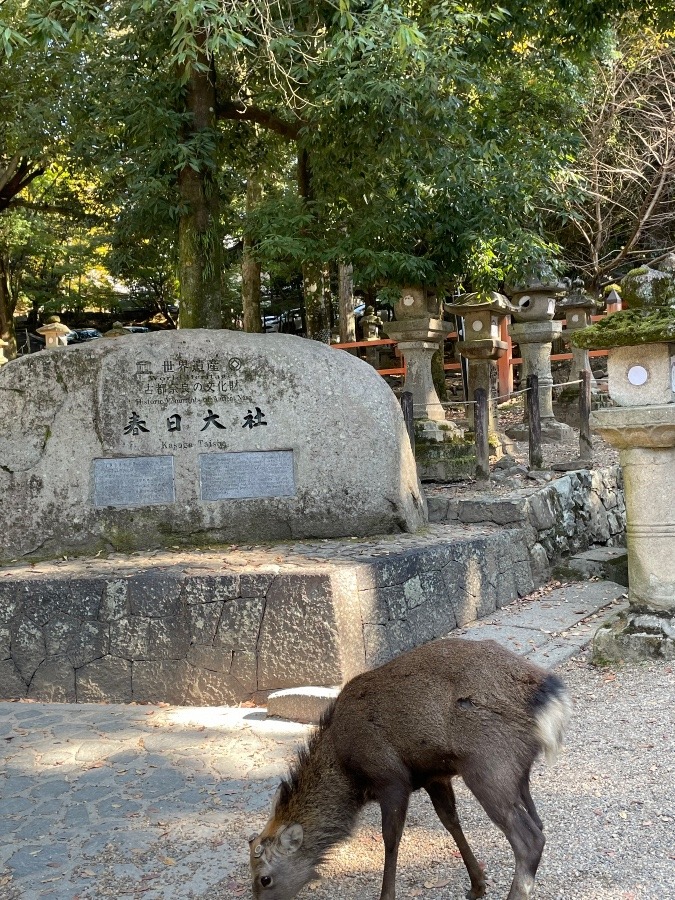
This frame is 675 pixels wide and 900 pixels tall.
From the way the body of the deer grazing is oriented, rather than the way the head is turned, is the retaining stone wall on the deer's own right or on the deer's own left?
on the deer's own right

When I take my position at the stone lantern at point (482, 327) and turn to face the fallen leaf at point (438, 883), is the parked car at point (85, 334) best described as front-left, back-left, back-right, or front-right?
back-right

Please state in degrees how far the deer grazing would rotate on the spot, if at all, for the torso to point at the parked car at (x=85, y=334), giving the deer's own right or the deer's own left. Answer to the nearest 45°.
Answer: approximately 90° to the deer's own right

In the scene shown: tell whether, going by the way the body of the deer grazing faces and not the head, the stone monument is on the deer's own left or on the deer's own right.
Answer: on the deer's own right

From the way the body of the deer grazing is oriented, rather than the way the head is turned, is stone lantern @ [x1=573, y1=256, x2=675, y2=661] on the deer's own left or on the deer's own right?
on the deer's own right

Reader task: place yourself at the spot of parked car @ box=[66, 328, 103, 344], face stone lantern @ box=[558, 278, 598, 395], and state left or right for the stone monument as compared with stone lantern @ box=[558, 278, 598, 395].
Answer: right

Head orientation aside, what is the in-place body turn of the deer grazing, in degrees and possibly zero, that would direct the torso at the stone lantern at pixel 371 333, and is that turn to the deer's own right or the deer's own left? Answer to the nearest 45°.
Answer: approximately 90° to the deer's own right

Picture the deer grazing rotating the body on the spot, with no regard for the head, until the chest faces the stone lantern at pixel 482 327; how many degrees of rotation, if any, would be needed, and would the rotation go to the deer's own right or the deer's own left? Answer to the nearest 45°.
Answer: approximately 90° to the deer's own right

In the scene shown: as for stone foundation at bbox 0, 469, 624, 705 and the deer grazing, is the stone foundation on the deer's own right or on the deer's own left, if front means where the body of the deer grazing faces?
on the deer's own right

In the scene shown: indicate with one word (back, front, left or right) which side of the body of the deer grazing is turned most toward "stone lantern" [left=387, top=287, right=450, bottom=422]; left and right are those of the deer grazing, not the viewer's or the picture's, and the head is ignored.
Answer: right

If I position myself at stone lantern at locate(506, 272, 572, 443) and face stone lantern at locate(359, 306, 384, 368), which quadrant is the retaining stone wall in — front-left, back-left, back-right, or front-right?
back-left

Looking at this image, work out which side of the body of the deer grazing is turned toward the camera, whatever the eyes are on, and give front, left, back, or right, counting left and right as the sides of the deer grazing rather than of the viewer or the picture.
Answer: left
